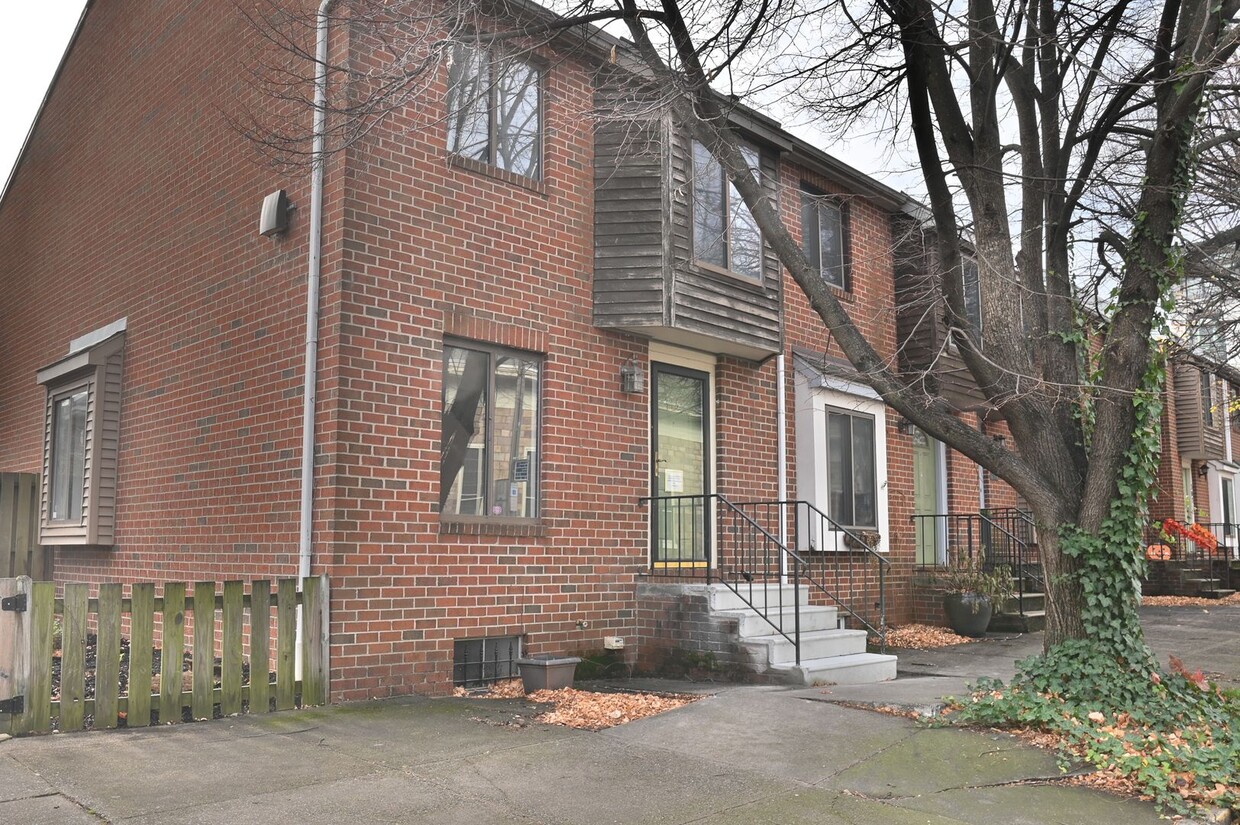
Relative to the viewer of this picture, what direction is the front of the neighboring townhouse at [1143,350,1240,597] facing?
facing the viewer and to the right of the viewer

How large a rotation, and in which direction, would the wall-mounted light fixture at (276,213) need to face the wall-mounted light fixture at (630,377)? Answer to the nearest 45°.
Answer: approximately 135° to its left

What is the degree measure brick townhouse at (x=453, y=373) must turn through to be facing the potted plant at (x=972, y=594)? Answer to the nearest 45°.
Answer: approximately 90° to its left

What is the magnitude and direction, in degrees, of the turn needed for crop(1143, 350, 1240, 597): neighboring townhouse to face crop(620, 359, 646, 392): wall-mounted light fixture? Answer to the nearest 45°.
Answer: approximately 45° to its right

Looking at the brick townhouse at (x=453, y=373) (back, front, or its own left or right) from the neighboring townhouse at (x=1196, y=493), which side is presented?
left

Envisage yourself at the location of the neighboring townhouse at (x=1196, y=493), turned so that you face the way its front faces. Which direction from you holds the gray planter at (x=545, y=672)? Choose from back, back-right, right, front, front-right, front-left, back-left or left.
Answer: front-right

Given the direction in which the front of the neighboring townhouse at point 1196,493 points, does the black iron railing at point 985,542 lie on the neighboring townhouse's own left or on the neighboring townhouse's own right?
on the neighboring townhouse's own right

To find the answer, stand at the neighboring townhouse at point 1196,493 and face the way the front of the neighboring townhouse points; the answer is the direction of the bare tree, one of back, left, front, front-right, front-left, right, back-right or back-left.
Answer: front-right

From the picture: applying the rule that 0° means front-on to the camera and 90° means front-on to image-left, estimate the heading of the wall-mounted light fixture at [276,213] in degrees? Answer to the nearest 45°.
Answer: approximately 45°

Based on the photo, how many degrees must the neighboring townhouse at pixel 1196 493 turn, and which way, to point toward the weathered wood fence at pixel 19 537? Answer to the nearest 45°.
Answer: approximately 90° to its right

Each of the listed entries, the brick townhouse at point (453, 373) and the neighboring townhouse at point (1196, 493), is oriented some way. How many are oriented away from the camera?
0
